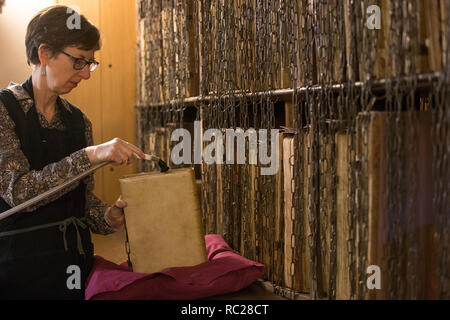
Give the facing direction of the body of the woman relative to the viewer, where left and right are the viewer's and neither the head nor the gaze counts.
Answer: facing the viewer and to the right of the viewer

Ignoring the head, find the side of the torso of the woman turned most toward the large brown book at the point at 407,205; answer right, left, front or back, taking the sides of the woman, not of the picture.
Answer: front

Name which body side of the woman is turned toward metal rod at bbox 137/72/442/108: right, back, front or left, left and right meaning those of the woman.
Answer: front
